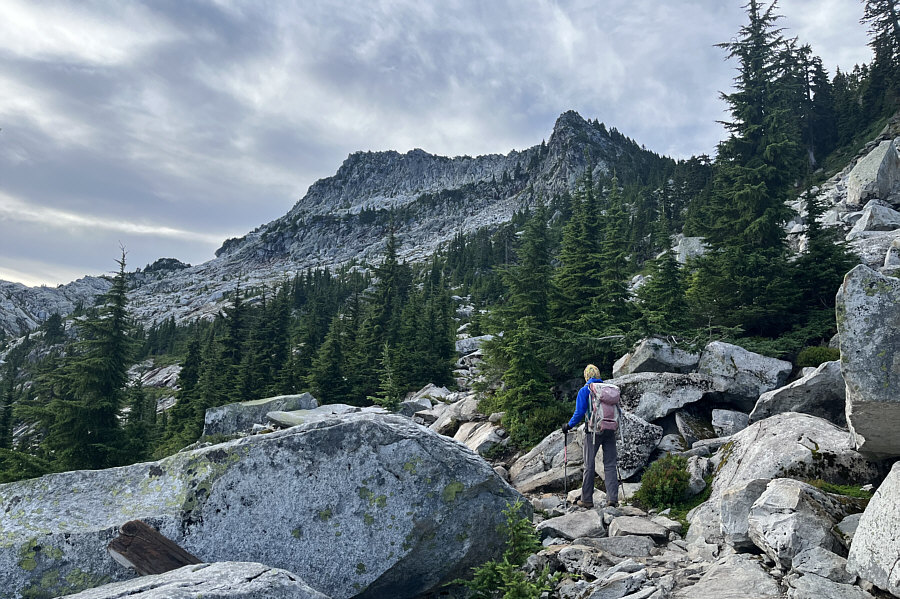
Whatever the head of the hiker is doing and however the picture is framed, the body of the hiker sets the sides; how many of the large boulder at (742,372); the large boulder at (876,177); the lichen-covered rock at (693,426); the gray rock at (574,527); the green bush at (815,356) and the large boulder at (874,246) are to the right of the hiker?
5

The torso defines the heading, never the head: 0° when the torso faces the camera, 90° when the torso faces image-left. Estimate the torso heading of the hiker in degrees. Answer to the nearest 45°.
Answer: approximately 135°

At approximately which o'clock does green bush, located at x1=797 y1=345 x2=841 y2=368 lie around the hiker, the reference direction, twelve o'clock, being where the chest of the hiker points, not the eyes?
The green bush is roughly at 3 o'clock from the hiker.

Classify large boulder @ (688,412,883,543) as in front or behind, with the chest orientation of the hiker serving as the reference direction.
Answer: behind

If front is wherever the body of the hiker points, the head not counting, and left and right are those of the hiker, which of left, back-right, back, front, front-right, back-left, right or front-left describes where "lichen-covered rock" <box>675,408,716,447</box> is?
right

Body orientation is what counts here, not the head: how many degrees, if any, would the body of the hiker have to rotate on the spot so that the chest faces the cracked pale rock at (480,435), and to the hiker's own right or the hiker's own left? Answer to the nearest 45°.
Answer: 0° — they already face it

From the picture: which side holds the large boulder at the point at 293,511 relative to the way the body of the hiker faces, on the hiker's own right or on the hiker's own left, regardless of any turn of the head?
on the hiker's own left

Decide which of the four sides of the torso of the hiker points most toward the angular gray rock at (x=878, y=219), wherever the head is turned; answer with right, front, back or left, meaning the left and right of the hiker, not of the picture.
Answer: right

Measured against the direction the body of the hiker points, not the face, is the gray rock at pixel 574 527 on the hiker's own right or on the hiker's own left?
on the hiker's own left
